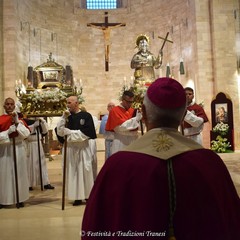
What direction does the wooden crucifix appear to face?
toward the camera

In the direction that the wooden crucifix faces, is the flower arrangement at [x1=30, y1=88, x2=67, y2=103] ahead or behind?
ahead

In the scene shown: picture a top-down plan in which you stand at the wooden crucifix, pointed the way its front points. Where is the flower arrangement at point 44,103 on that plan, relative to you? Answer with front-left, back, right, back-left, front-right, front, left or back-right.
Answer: front

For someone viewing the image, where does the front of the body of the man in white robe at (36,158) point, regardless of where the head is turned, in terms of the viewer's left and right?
facing the viewer and to the right of the viewer

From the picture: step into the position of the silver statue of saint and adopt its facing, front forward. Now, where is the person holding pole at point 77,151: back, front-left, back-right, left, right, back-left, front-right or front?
front

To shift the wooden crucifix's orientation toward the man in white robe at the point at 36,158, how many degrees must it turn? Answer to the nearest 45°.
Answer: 0° — it already faces them

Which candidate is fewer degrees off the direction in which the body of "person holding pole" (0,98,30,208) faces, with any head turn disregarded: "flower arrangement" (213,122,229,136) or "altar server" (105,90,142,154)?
the altar server

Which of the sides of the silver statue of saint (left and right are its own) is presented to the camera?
front

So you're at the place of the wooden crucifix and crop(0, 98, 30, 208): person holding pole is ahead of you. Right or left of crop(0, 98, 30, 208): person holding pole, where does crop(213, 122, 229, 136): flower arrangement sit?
left

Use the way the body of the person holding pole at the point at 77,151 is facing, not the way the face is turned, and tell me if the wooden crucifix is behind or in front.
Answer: behind

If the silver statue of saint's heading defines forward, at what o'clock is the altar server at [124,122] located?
The altar server is roughly at 12 o'clock from the silver statue of saint.

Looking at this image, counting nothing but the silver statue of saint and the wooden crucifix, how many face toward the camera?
2

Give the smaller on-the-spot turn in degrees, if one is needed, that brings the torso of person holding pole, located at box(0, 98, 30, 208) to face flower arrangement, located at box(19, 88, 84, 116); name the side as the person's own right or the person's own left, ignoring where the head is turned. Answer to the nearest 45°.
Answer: approximately 135° to the person's own left

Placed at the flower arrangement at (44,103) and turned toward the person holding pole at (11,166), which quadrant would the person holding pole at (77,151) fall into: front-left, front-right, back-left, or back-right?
front-left
